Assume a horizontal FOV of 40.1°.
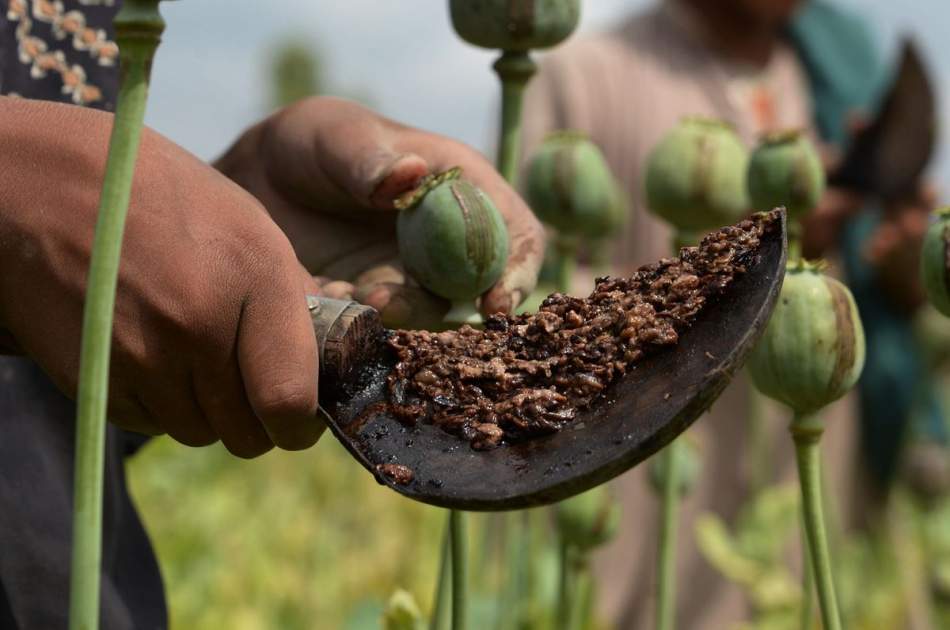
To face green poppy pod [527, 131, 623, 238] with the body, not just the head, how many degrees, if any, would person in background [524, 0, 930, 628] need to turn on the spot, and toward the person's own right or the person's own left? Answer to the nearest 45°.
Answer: approximately 45° to the person's own right

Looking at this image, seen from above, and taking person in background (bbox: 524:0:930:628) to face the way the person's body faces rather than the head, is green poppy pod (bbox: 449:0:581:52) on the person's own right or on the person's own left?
on the person's own right

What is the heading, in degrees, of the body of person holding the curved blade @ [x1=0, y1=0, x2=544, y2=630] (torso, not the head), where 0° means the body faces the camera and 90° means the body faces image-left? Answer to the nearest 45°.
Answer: approximately 270°
